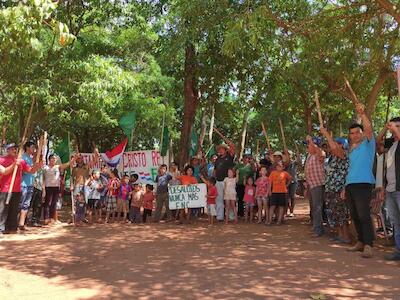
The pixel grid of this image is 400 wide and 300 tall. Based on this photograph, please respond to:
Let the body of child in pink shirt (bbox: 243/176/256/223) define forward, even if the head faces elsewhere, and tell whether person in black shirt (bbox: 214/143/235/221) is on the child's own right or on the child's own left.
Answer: on the child's own right

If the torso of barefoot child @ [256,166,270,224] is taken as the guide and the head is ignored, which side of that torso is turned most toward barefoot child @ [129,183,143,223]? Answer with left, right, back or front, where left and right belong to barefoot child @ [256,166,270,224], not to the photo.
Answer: right

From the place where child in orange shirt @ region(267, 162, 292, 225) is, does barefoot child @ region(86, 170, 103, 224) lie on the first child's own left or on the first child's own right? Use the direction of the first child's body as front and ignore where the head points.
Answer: on the first child's own right

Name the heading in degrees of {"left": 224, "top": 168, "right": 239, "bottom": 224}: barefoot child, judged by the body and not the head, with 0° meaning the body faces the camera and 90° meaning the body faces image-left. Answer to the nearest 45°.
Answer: approximately 0°

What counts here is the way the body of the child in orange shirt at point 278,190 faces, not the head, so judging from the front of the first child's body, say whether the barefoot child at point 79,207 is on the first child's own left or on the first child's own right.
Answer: on the first child's own right

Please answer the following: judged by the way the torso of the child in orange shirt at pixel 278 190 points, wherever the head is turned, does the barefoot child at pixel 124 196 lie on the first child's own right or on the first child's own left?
on the first child's own right

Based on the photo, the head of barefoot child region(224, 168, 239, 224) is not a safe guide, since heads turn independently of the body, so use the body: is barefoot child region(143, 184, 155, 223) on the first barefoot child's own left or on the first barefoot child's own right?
on the first barefoot child's own right

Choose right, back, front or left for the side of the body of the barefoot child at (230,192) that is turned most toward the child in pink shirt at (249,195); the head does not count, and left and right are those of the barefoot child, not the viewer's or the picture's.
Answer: left

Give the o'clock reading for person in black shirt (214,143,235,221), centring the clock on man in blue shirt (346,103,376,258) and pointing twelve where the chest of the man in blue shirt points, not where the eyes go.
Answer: The person in black shirt is roughly at 3 o'clock from the man in blue shirt.

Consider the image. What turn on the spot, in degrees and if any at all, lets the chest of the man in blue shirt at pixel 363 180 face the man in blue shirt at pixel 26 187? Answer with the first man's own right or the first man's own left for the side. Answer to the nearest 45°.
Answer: approximately 45° to the first man's own right

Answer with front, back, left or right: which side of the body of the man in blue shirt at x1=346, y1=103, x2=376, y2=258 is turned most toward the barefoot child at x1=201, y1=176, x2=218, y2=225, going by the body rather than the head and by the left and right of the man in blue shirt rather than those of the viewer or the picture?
right
